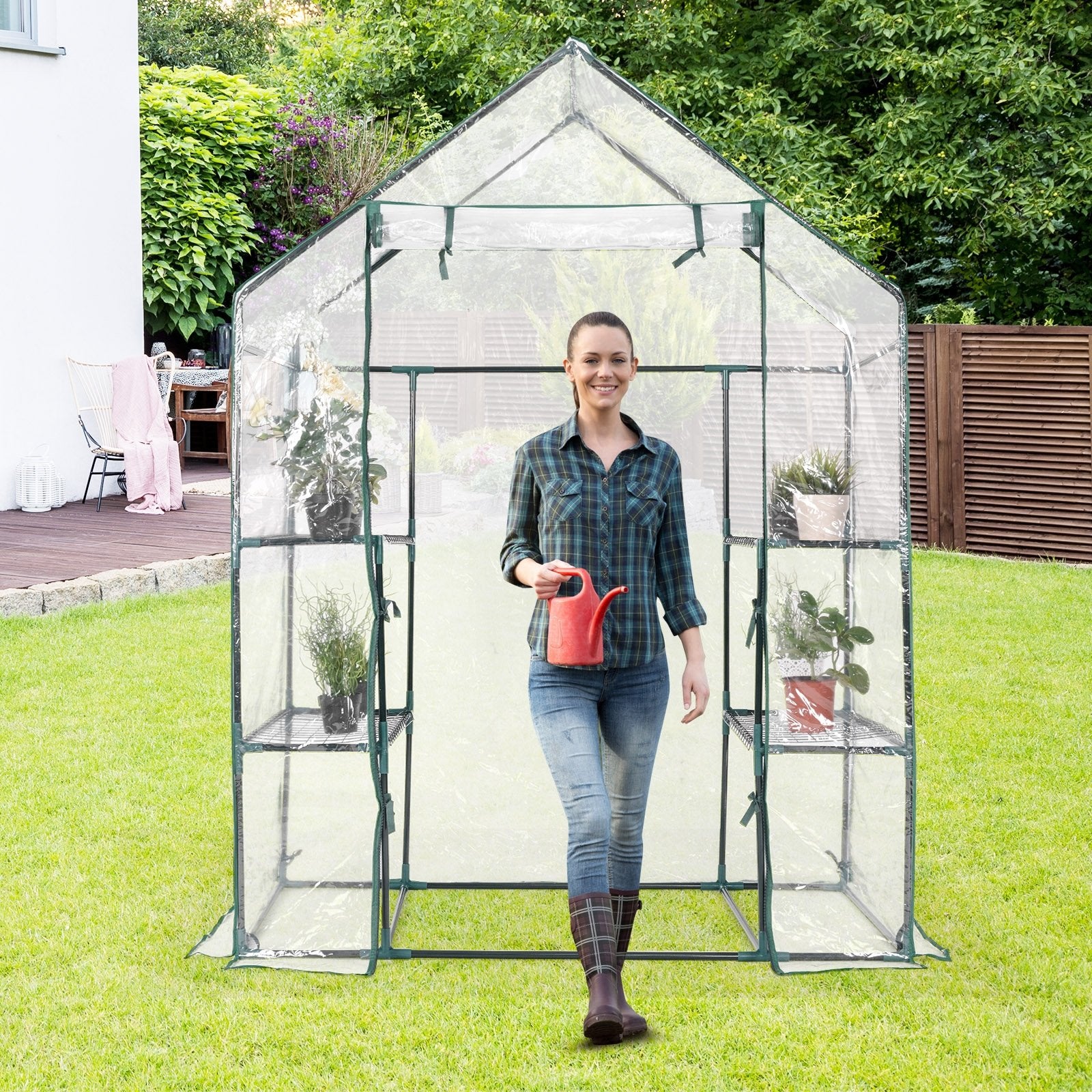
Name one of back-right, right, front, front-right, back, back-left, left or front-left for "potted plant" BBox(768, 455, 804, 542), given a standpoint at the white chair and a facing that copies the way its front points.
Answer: front-right

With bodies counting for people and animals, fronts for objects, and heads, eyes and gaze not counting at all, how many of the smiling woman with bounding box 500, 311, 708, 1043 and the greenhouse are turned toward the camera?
2

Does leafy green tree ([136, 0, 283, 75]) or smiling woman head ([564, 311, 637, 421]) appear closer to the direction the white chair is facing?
the smiling woman head

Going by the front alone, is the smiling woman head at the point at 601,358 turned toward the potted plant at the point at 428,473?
no

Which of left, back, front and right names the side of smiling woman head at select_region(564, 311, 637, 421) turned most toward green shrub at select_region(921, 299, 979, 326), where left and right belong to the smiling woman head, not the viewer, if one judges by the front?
back

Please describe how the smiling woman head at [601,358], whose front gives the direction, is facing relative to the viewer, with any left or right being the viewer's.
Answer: facing the viewer

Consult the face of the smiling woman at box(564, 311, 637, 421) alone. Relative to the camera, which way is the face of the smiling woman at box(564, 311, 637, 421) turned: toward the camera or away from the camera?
toward the camera

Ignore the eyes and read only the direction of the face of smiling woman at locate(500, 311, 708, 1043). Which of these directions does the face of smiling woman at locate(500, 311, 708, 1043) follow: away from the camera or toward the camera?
toward the camera

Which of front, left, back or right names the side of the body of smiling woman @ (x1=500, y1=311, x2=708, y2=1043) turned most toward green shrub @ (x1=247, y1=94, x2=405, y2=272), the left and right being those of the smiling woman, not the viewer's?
back

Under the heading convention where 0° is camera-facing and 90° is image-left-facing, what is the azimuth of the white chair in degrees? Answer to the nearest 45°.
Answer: approximately 315°

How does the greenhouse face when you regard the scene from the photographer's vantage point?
facing the viewer

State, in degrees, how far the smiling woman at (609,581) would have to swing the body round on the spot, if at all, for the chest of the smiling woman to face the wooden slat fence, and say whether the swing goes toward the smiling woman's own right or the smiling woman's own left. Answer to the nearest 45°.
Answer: approximately 180°
